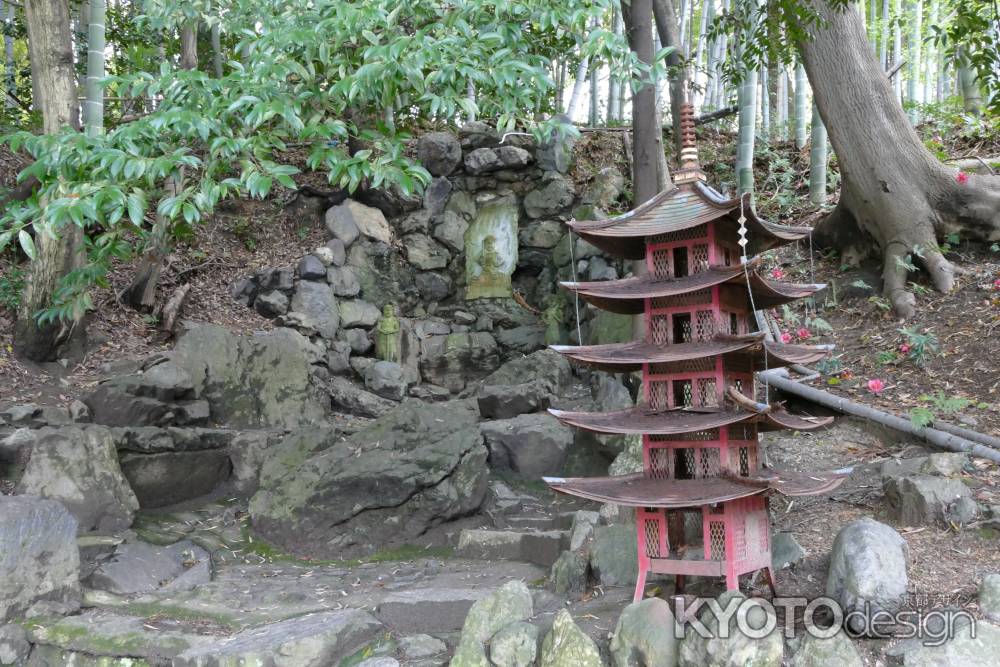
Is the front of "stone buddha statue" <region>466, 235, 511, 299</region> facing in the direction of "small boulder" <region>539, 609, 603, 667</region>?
yes

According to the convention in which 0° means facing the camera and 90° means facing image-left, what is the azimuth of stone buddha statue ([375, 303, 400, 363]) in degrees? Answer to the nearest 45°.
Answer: approximately 0°

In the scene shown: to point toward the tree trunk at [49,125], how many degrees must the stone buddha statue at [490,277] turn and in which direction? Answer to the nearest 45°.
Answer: approximately 45° to its right

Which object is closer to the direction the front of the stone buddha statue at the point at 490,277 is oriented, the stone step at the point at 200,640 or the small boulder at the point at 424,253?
the stone step

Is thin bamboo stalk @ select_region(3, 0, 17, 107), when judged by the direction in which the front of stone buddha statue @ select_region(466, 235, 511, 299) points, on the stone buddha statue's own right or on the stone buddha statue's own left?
on the stone buddha statue's own right

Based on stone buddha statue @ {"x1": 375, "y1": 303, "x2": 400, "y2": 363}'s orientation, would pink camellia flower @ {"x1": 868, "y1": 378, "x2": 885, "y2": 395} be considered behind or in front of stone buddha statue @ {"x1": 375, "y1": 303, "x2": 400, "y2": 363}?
in front

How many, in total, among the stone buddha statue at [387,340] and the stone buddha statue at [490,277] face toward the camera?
2

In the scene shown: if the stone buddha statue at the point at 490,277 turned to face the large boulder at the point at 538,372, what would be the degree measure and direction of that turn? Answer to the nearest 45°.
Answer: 0° — it already faces it

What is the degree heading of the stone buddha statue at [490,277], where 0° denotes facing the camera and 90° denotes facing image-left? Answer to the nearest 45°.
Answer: approximately 0°
